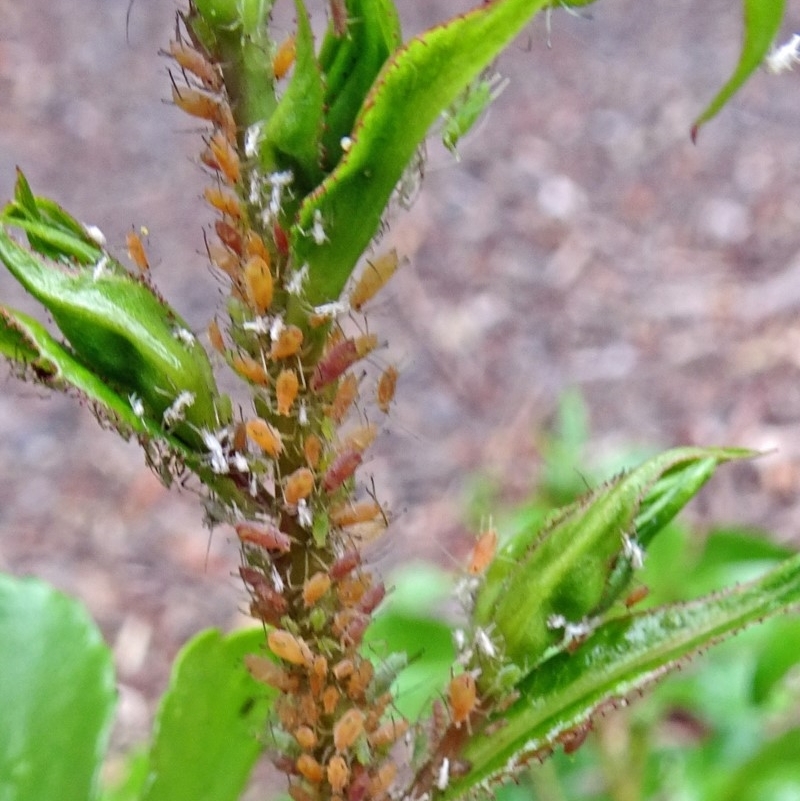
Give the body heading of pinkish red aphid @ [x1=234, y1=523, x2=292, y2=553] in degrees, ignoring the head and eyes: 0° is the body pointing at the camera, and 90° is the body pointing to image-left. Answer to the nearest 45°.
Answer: approximately 270°

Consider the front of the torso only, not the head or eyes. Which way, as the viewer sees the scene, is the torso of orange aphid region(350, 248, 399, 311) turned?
to the viewer's left

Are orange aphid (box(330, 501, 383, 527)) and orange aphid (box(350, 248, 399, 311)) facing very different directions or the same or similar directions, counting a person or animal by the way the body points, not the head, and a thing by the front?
same or similar directions

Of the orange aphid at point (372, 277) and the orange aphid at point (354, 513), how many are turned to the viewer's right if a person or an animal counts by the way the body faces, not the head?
0

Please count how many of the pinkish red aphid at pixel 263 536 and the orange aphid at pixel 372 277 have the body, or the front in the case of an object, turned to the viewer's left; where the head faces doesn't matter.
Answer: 1

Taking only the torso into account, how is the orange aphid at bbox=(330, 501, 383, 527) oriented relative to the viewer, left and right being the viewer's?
facing to the left of the viewer

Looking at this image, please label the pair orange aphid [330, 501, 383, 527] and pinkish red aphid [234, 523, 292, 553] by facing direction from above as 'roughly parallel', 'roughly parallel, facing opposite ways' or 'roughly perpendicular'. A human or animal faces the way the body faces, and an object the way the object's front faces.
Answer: roughly parallel, facing opposite ways
